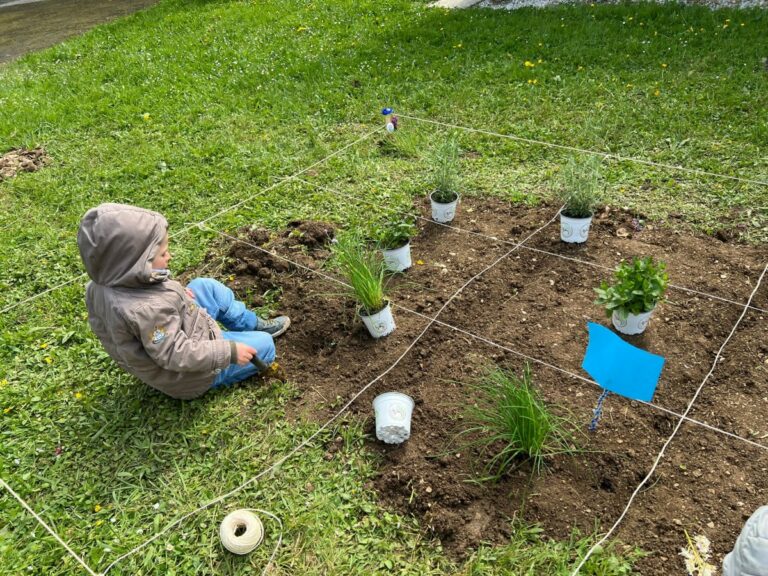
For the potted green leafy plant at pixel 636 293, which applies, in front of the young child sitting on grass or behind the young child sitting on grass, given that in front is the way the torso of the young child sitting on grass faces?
in front

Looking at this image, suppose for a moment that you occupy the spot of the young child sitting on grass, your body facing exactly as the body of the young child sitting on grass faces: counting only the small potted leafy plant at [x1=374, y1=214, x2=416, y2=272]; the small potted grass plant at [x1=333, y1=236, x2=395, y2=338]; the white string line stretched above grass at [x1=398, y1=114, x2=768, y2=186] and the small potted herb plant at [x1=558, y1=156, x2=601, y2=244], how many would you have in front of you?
4

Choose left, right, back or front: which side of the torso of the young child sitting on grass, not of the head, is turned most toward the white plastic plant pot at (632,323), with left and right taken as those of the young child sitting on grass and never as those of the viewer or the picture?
front

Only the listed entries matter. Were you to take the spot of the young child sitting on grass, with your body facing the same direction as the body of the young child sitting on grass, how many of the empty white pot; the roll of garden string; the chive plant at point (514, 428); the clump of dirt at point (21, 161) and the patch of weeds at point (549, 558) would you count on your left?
1

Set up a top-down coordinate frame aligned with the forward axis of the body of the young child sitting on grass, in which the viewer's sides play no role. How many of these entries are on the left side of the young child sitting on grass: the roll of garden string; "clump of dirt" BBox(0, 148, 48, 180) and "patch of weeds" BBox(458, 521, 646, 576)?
1

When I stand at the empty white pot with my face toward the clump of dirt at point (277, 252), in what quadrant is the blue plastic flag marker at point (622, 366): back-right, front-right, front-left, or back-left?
back-right

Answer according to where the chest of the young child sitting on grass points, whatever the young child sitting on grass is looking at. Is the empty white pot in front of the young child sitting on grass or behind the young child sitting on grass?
in front

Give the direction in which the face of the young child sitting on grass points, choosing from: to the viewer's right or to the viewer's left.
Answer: to the viewer's right

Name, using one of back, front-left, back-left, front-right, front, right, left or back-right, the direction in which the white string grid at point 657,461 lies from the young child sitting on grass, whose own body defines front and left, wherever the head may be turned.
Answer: front-right

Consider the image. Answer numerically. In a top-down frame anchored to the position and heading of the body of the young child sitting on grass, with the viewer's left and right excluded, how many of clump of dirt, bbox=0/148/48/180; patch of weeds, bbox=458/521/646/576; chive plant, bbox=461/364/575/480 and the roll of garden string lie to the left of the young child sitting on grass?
1

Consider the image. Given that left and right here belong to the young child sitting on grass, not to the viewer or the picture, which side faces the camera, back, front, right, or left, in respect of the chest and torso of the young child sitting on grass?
right

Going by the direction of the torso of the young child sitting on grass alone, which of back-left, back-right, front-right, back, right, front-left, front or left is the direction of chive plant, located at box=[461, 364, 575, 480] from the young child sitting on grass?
front-right

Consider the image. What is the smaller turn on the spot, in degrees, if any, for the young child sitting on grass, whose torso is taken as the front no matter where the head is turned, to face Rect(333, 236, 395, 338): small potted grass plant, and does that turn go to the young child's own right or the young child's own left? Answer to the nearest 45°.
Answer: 0° — they already face it

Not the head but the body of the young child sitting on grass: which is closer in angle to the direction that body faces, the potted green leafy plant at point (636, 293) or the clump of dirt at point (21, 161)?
the potted green leafy plant

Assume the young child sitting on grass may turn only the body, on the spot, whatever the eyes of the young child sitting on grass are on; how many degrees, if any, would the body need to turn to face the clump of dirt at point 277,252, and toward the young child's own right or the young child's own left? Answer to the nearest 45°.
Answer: approximately 45° to the young child's own left
